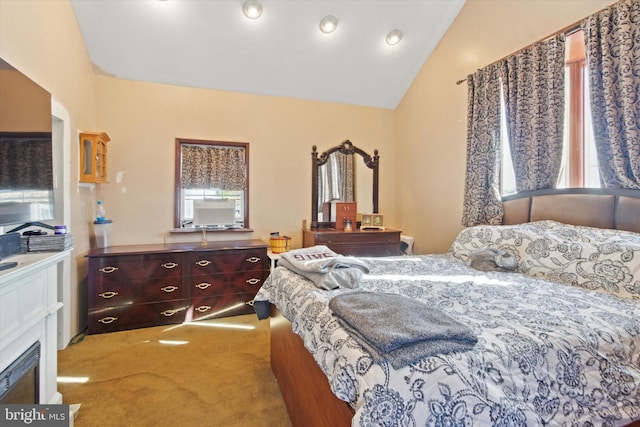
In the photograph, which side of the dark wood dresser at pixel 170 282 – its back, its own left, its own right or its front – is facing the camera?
front

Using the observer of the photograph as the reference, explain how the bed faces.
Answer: facing the viewer and to the left of the viewer

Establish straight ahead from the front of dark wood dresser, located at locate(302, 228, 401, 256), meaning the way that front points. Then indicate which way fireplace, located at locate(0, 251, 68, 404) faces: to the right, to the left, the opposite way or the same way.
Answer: to the left

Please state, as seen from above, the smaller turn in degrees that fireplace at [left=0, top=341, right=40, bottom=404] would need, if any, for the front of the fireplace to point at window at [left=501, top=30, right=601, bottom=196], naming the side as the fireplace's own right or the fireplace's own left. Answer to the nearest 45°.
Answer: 0° — it already faces it

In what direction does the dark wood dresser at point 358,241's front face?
toward the camera

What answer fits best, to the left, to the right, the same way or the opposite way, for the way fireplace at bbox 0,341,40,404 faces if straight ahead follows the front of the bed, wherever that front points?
the opposite way

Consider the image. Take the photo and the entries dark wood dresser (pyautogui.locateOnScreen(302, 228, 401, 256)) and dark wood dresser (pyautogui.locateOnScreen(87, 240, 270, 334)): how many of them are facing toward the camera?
2

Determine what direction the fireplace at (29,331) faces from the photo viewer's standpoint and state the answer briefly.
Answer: facing the viewer and to the right of the viewer
